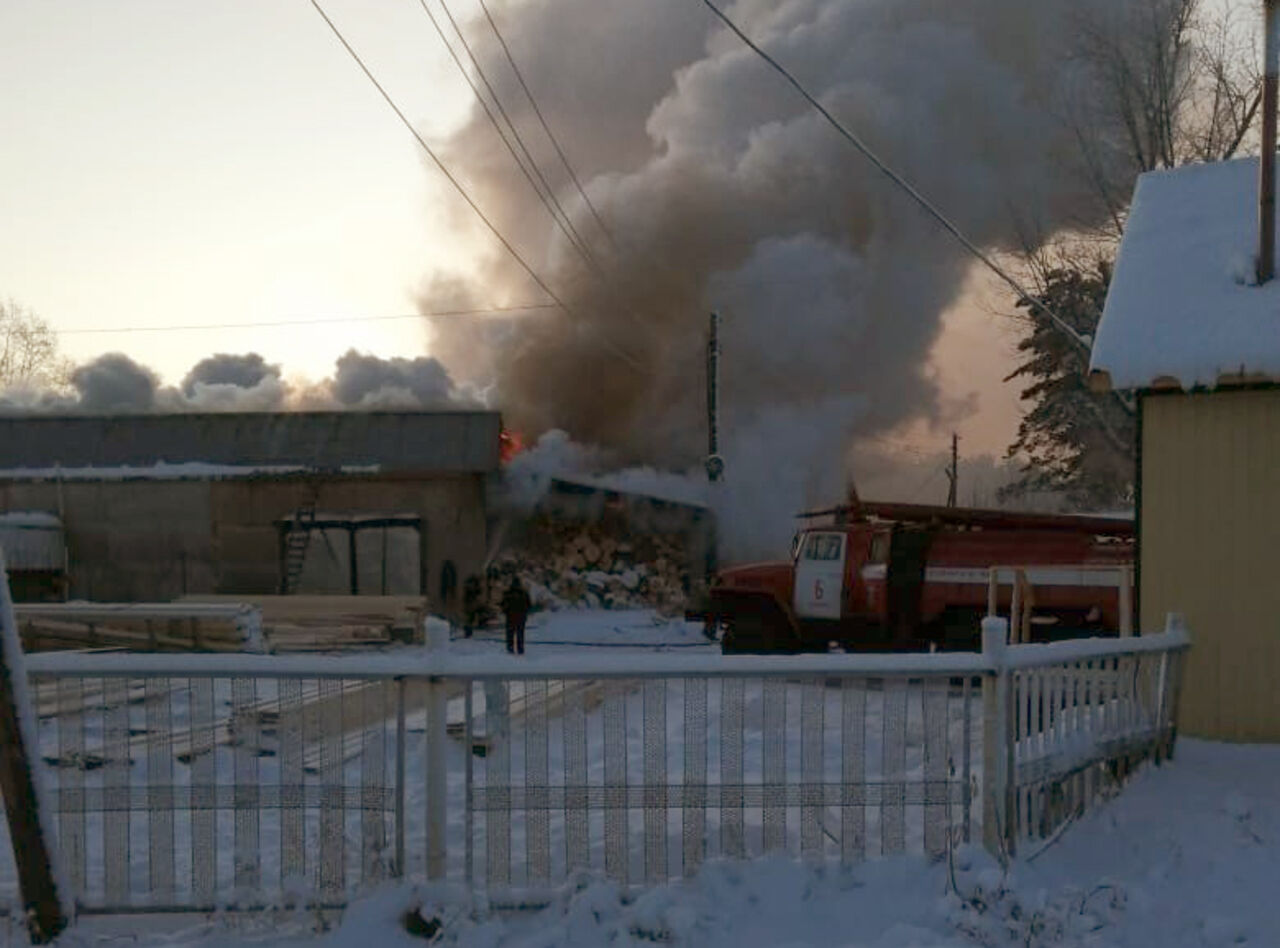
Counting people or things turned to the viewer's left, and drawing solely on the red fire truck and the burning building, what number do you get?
1

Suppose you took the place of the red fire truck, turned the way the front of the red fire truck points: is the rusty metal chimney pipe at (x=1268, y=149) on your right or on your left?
on your left

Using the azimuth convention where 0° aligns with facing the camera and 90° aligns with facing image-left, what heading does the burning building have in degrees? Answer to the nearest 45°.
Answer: approximately 0°

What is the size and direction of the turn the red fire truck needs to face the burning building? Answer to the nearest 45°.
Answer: approximately 45° to its right

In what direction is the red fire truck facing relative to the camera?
to the viewer's left

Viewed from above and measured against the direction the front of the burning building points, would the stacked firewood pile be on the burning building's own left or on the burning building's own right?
on the burning building's own left

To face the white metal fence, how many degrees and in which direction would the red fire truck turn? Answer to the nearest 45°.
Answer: approximately 90° to its left
